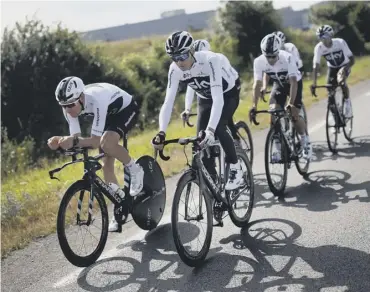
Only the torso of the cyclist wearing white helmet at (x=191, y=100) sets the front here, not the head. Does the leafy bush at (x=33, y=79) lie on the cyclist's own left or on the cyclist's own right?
on the cyclist's own right

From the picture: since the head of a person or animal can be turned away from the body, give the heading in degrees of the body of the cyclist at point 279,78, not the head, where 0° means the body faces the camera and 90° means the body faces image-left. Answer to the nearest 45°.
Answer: approximately 45°

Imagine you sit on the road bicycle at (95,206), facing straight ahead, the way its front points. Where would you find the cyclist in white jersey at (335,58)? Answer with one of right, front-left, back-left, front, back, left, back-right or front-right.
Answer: back

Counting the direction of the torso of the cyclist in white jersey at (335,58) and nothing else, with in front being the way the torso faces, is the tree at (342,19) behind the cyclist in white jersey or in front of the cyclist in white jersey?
behind

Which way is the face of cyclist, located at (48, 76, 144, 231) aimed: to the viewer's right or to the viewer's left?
to the viewer's left

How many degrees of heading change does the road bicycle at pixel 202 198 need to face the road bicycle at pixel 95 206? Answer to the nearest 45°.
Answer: approximately 45° to its right

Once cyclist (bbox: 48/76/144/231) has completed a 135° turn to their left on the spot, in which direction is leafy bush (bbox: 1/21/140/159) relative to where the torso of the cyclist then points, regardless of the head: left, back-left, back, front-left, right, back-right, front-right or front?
left

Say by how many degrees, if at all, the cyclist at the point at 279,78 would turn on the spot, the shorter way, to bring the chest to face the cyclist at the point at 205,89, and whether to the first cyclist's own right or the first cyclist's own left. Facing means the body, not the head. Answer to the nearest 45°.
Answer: approximately 45° to the first cyclist's own left

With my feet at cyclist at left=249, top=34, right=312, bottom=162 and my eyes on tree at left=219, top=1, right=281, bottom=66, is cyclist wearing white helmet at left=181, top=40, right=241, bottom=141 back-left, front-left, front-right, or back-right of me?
back-left

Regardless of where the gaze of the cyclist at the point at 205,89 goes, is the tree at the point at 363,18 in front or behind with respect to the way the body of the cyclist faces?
behind

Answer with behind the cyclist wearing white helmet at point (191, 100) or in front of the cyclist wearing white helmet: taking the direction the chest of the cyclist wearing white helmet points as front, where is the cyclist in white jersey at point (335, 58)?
behind

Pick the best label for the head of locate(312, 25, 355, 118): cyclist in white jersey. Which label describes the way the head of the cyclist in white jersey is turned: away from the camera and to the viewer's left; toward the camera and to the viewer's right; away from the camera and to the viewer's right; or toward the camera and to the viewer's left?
toward the camera and to the viewer's left
